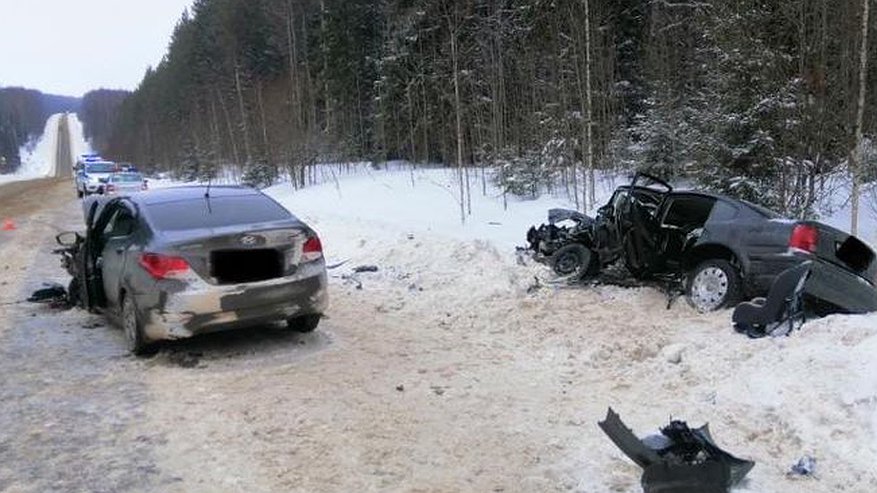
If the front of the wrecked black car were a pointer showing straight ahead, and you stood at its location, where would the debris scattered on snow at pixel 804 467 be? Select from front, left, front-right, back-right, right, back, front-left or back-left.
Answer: back-left

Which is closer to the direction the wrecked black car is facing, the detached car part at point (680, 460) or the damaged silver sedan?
the damaged silver sedan

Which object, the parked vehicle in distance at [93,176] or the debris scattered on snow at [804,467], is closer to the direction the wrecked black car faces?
the parked vehicle in distance

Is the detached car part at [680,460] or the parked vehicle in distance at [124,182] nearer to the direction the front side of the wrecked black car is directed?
the parked vehicle in distance

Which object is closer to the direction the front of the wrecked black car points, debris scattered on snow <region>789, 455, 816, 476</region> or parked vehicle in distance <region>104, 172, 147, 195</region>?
the parked vehicle in distance

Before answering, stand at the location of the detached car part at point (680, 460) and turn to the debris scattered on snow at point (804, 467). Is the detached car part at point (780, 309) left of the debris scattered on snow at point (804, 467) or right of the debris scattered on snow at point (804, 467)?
left

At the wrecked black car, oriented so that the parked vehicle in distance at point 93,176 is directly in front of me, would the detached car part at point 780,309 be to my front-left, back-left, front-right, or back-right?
back-left

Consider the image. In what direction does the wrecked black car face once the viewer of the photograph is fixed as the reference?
facing away from the viewer and to the left of the viewer

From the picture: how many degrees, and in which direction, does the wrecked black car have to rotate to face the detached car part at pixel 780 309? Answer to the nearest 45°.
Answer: approximately 135° to its left

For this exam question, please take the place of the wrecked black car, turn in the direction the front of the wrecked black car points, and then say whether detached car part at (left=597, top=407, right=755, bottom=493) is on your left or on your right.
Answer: on your left

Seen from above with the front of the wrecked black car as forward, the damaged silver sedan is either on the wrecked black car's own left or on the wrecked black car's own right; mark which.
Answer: on the wrecked black car's own left
